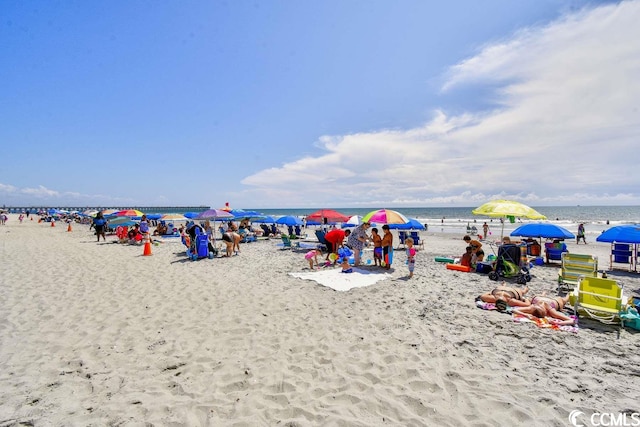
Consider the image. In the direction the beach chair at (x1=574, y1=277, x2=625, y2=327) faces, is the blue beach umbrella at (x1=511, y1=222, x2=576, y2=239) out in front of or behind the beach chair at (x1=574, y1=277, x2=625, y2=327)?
in front
